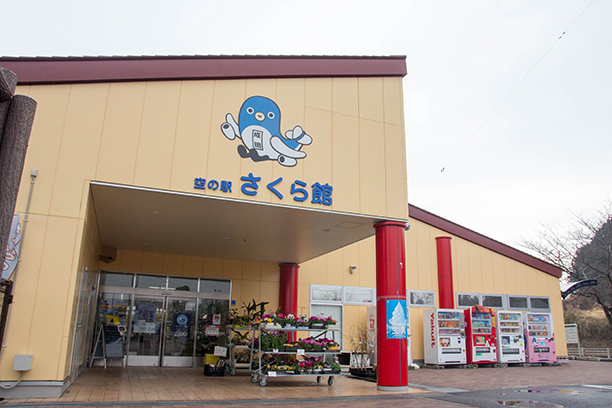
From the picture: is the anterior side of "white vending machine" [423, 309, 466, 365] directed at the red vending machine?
no

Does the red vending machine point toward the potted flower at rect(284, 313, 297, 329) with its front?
no

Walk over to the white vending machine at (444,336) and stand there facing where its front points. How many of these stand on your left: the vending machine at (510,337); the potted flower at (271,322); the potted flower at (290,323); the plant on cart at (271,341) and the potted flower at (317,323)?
1

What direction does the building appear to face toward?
toward the camera

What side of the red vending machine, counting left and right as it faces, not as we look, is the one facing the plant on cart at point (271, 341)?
right

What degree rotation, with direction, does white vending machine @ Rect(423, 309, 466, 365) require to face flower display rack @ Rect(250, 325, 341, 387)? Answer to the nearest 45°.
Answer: approximately 90° to its right

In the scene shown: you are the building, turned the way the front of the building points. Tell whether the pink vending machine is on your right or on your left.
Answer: on your left

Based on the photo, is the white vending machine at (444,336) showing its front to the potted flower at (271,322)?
no

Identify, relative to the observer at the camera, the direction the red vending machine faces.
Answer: facing the viewer and to the right of the viewer

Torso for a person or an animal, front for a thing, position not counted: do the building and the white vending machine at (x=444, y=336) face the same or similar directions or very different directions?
same or similar directions

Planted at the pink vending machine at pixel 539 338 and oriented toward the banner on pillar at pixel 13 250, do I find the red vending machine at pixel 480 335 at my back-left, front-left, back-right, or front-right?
front-right

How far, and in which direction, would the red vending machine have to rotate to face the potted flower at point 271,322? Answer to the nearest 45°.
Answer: approximately 90° to its right

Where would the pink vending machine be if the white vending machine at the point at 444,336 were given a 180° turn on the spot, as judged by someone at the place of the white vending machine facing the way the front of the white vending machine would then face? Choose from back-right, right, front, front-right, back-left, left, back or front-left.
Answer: right

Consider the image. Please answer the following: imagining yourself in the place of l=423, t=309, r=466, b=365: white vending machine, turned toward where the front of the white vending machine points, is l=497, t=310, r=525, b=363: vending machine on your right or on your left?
on your left

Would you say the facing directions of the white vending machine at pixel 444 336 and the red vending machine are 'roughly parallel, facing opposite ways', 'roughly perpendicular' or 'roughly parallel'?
roughly parallel

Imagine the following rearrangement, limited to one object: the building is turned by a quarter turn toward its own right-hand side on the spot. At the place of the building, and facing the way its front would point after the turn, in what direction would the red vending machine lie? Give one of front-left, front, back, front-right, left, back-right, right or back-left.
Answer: back-right

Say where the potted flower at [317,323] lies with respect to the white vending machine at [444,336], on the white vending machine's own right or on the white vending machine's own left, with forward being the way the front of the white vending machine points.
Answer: on the white vending machine's own right
